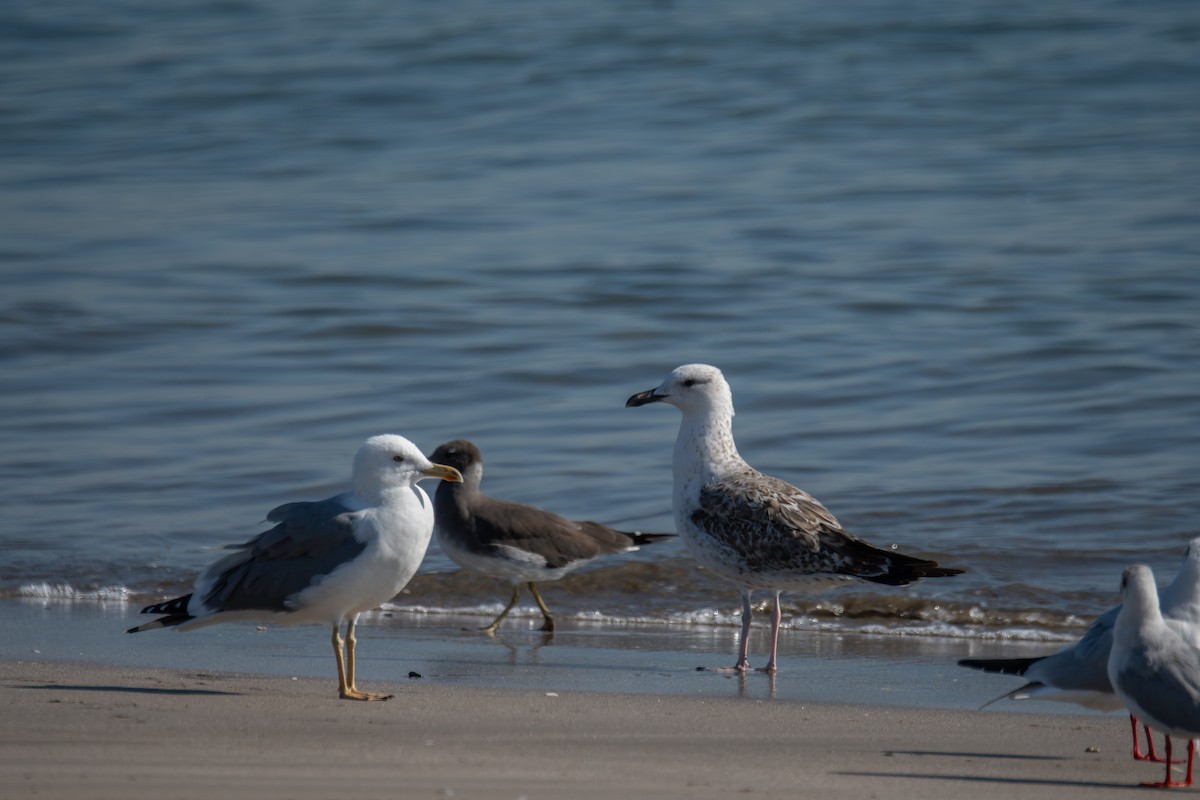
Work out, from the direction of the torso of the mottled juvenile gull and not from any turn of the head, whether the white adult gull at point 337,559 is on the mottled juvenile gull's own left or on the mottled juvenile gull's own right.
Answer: on the mottled juvenile gull's own left

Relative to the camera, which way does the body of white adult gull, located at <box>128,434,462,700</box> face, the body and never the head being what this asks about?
to the viewer's right

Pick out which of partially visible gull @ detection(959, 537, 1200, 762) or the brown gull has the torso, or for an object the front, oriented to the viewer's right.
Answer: the partially visible gull

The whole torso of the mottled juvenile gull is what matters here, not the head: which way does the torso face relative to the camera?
to the viewer's left

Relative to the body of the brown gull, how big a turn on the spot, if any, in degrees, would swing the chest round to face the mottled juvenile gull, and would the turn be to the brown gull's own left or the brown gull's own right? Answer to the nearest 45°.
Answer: approximately 135° to the brown gull's own left

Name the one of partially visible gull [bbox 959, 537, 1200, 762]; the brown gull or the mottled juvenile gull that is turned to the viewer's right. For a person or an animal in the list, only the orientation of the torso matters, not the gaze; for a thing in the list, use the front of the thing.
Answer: the partially visible gull

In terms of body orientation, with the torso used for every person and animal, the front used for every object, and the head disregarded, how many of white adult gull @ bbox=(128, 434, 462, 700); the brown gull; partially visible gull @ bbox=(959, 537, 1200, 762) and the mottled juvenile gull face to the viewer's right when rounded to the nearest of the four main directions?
2

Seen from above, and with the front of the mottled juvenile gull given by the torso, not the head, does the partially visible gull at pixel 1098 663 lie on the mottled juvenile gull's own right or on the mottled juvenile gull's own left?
on the mottled juvenile gull's own left

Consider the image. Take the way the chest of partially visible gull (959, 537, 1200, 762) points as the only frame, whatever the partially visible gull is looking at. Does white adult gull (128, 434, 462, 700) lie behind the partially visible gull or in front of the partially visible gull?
behind

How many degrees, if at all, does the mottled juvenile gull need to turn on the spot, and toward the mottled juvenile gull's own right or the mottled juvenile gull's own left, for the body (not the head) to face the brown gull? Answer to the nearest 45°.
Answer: approximately 45° to the mottled juvenile gull's own right

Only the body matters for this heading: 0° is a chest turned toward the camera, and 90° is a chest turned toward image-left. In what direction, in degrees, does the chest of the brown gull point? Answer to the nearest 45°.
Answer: approximately 90°

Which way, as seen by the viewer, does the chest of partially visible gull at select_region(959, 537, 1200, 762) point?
to the viewer's right
